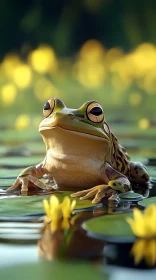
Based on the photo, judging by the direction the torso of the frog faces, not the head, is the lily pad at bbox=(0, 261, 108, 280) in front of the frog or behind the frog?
in front

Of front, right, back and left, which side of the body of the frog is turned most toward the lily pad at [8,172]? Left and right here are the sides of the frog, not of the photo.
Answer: right

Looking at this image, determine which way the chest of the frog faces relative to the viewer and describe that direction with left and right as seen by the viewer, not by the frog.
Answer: facing the viewer and to the left of the viewer

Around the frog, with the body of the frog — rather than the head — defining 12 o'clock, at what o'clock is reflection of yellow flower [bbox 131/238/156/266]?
The reflection of yellow flower is roughly at 10 o'clock from the frog.

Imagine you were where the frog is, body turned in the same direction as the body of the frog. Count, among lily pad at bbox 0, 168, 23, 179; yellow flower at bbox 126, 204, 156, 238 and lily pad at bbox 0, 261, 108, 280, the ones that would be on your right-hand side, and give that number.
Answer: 1

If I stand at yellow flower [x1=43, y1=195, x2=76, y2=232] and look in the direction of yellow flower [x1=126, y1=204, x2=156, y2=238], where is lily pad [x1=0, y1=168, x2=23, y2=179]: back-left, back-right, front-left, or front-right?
back-left

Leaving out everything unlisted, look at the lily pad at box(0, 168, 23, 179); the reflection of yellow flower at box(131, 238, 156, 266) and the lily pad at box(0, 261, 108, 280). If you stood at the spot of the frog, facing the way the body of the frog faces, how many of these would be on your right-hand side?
1
